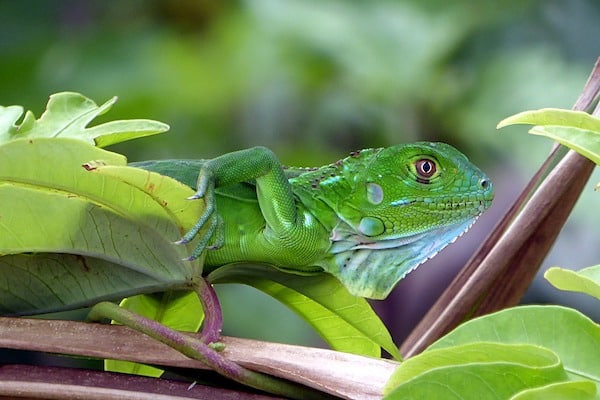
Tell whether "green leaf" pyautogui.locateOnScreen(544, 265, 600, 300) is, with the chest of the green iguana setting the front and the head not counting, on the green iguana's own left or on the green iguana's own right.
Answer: on the green iguana's own right

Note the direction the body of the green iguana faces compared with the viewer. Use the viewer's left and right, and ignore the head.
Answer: facing to the right of the viewer

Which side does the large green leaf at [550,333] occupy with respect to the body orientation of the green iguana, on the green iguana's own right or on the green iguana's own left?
on the green iguana's own right
